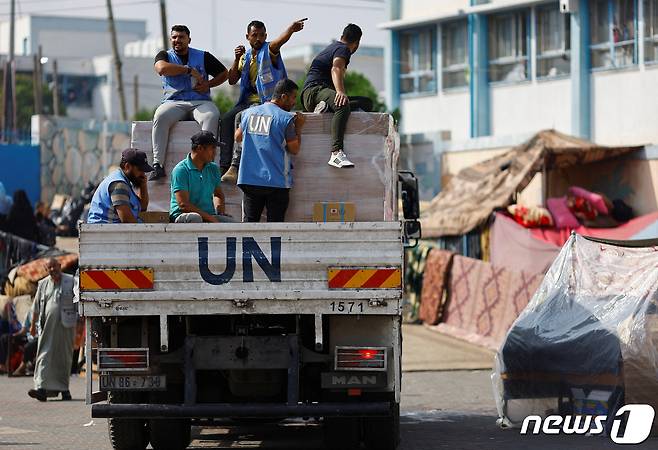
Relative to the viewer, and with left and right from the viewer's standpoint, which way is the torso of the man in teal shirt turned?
facing the viewer and to the right of the viewer

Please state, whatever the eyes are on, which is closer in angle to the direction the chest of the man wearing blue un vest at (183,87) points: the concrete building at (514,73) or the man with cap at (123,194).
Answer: the man with cap

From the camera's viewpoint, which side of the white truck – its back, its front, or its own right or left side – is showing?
back

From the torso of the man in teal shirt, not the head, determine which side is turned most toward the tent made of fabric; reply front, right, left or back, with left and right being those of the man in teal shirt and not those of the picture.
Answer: left

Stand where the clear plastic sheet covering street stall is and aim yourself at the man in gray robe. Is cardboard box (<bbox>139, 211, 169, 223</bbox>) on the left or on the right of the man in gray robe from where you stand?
left

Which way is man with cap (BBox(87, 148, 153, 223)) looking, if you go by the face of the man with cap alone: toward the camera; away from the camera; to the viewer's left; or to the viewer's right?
to the viewer's right

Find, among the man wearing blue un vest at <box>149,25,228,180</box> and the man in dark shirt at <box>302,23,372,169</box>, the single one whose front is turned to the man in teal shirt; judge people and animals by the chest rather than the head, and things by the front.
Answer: the man wearing blue un vest

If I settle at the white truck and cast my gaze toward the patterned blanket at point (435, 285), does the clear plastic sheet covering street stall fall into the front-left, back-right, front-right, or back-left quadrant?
front-right

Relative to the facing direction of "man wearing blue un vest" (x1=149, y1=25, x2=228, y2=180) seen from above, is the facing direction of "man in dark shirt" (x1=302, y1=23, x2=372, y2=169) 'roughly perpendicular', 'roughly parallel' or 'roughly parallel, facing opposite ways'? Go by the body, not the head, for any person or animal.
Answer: roughly perpendicular

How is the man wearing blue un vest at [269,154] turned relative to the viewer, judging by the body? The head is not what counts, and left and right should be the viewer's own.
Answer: facing away from the viewer and to the right of the viewer

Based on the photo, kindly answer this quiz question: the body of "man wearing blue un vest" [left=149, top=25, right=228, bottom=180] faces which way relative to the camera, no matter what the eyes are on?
toward the camera
